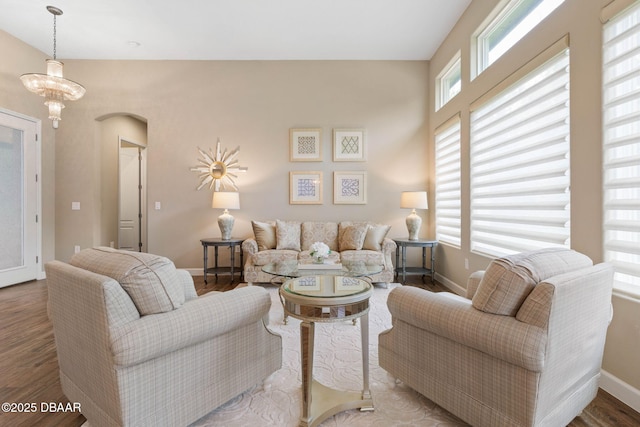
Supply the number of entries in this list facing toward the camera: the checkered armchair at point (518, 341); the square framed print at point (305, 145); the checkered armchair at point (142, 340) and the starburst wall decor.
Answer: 2

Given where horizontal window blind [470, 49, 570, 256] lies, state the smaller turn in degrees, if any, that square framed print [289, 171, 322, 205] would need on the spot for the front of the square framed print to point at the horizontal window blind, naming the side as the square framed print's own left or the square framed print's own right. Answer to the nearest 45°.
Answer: approximately 45° to the square framed print's own left

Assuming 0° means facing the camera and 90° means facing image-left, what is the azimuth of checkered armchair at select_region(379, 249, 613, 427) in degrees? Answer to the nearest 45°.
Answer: approximately 135°

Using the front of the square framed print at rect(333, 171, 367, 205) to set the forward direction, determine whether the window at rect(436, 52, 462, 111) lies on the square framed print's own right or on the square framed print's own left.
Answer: on the square framed print's own left

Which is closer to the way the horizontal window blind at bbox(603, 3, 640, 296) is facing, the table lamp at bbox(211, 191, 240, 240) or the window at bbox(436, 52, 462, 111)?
the table lamp

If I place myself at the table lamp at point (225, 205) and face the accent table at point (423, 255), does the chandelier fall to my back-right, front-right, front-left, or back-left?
back-right
